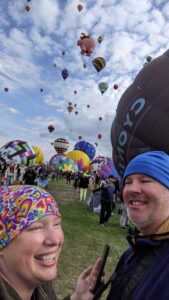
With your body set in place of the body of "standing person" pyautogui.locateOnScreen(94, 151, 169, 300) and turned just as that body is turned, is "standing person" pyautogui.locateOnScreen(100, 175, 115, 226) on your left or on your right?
on your right

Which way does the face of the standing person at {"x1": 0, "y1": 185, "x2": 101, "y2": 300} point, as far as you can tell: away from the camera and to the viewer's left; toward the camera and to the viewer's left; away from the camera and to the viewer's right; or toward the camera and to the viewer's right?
toward the camera and to the viewer's right

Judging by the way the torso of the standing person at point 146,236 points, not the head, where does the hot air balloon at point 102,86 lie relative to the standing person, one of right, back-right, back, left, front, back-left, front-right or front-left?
back-right

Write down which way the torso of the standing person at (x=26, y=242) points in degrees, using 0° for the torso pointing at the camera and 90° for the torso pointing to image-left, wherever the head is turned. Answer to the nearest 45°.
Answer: approximately 315°

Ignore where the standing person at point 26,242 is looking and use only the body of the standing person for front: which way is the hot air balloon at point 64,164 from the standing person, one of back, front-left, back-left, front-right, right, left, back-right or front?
back-left

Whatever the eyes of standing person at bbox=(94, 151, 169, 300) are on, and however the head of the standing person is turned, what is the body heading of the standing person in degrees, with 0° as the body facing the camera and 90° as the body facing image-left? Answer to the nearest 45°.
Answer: approximately 45°

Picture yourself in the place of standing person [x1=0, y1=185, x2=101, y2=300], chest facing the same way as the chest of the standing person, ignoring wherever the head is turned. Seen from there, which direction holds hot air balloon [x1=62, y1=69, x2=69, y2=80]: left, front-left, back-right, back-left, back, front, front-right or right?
back-left
